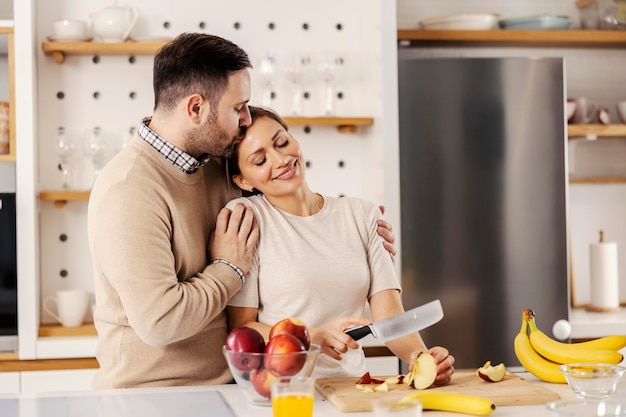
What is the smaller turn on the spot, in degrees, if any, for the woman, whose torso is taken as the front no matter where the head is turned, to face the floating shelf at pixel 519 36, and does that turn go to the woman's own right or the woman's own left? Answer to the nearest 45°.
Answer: approximately 135° to the woman's own left

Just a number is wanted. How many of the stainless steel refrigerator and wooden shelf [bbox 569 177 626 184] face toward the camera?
2

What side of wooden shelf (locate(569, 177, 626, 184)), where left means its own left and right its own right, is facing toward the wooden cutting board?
front

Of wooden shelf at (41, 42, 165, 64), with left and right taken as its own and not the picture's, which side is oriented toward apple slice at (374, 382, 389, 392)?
front

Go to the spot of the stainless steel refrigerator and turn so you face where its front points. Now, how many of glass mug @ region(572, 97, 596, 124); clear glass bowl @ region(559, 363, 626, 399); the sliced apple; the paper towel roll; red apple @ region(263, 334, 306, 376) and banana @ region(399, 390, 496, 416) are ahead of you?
4

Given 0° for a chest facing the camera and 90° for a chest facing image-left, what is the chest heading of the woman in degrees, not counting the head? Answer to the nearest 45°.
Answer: approximately 0°

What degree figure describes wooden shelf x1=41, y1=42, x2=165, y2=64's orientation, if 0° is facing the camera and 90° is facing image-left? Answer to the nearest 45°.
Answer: approximately 0°

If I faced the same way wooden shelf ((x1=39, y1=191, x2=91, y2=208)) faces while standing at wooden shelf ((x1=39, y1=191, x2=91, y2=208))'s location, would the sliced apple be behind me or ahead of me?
ahead

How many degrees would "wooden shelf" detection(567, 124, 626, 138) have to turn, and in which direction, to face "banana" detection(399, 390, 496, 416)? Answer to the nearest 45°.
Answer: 0° — it already faces it

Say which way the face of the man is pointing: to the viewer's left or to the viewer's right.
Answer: to the viewer's right
